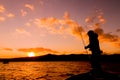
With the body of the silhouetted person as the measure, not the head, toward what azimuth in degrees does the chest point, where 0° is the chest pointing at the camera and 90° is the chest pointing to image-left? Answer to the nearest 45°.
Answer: approximately 90°
